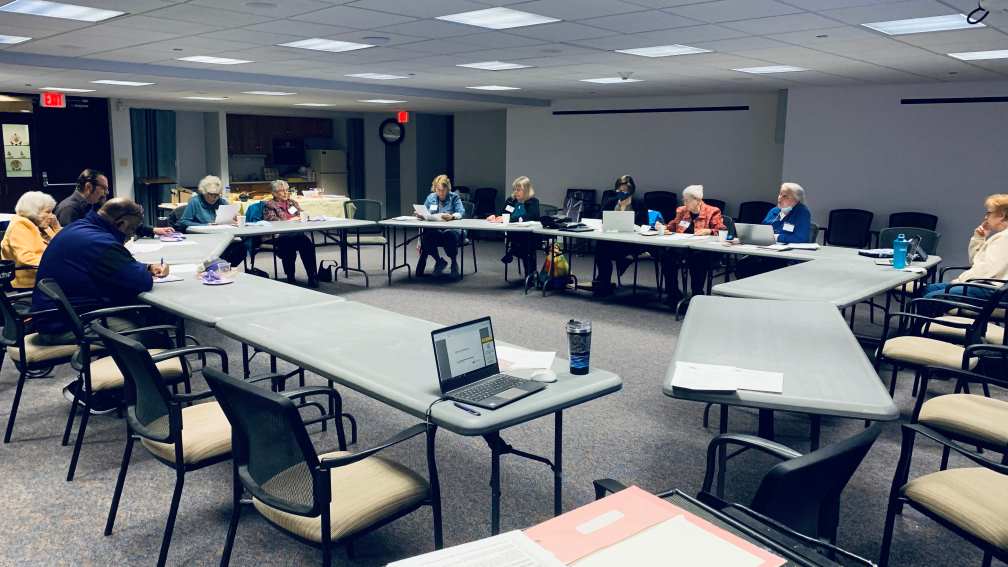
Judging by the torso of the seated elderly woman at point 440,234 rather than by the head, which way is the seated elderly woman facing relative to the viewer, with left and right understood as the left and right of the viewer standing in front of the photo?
facing the viewer

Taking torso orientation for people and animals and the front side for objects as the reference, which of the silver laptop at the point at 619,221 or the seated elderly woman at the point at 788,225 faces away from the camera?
the silver laptop

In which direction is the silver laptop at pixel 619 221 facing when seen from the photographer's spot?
facing away from the viewer

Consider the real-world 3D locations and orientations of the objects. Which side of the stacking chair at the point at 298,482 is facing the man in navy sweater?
left

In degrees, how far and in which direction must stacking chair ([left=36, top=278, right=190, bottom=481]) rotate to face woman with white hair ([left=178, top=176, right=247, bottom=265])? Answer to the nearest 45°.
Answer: approximately 90° to its left

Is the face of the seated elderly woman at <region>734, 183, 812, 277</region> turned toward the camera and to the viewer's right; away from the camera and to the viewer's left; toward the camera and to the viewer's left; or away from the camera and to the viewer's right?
toward the camera and to the viewer's left

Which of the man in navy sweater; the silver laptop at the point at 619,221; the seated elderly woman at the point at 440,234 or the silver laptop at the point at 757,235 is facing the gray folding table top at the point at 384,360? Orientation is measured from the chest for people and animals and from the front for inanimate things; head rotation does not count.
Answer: the seated elderly woman

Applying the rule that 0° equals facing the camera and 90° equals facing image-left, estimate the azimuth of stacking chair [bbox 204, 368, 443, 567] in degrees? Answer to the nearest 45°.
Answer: approximately 225°

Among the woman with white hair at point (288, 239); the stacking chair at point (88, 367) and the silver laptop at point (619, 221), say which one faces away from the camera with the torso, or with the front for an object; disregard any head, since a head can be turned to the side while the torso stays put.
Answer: the silver laptop

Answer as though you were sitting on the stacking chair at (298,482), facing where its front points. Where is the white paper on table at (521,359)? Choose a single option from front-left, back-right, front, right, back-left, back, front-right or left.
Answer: front

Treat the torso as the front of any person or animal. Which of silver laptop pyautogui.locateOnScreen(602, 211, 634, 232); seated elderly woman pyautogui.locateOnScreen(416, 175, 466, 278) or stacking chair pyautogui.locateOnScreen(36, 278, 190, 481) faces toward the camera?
the seated elderly woman

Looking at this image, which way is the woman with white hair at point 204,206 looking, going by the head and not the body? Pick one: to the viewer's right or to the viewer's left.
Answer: to the viewer's right

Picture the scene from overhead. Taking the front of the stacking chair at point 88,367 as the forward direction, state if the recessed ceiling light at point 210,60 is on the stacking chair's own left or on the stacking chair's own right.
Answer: on the stacking chair's own left

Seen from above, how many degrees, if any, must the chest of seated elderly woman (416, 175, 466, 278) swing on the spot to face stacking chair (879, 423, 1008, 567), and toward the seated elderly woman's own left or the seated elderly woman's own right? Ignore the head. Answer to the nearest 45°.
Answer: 0° — they already face it

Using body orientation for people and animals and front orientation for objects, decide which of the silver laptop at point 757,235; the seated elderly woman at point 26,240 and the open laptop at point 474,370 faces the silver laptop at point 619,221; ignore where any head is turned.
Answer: the seated elderly woman

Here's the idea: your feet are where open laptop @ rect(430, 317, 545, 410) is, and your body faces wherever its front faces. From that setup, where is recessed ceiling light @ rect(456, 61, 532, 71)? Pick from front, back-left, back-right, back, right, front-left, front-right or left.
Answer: back-left

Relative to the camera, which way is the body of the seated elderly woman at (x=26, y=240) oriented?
to the viewer's right

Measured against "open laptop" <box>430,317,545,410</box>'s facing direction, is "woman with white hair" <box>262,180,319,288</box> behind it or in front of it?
behind

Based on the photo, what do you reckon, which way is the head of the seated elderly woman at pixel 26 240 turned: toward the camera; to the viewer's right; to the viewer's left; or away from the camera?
to the viewer's right

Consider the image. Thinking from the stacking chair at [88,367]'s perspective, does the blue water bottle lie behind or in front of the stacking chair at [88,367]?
in front
